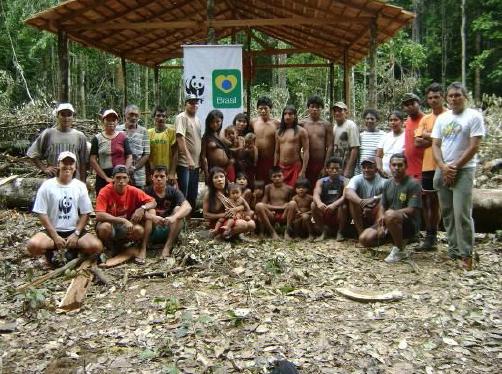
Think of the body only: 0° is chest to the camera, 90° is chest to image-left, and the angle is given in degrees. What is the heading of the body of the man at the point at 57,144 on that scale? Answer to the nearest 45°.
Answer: approximately 0°

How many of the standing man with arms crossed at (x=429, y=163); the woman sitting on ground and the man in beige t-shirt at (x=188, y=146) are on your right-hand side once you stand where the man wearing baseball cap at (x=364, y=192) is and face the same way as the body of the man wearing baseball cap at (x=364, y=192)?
2

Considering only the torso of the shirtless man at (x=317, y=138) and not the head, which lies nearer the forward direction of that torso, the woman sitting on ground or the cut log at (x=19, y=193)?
the woman sitting on ground

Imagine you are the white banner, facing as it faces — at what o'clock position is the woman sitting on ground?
The woman sitting on ground is roughly at 12 o'clock from the white banner.
